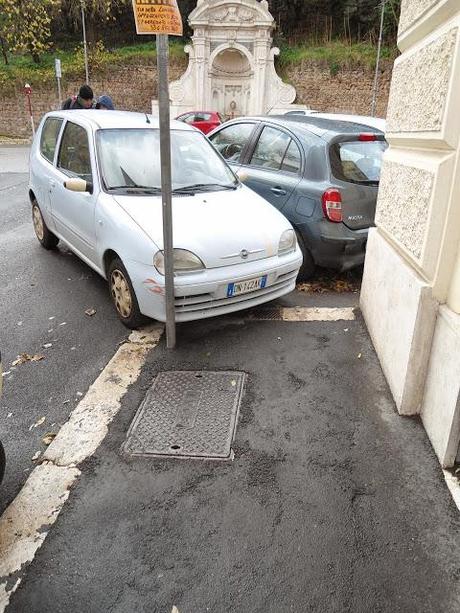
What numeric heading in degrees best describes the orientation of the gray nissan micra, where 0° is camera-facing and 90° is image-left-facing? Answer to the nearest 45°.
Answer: approximately 135°

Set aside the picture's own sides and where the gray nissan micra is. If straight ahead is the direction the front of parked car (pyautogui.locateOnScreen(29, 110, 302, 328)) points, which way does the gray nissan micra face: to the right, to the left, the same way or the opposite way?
the opposite way

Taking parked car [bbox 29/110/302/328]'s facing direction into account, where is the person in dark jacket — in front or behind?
behind

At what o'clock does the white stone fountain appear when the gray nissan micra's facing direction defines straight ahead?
The white stone fountain is roughly at 1 o'clock from the gray nissan micra.

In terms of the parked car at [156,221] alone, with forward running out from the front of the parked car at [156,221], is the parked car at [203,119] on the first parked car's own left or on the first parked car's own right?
on the first parked car's own left

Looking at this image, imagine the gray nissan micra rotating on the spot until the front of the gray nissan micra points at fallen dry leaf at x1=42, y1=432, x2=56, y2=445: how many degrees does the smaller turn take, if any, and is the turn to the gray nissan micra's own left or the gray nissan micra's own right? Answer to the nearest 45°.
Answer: approximately 90° to the gray nissan micra's own left

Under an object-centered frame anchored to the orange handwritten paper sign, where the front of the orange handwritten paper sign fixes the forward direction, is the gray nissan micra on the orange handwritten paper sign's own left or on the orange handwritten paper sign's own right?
on the orange handwritten paper sign's own left

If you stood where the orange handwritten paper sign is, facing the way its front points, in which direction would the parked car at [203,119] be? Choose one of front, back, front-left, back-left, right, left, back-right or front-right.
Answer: back

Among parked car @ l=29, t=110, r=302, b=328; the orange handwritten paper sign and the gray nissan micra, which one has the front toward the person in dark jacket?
the gray nissan micra

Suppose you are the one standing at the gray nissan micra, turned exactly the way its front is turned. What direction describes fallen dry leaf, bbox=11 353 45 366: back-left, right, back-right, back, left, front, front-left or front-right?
left

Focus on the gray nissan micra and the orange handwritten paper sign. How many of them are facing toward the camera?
1

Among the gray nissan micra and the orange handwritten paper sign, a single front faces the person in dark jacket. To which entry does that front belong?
the gray nissan micra

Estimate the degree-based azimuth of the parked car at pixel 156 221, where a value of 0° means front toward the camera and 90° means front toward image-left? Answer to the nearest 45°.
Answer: approximately 315°
